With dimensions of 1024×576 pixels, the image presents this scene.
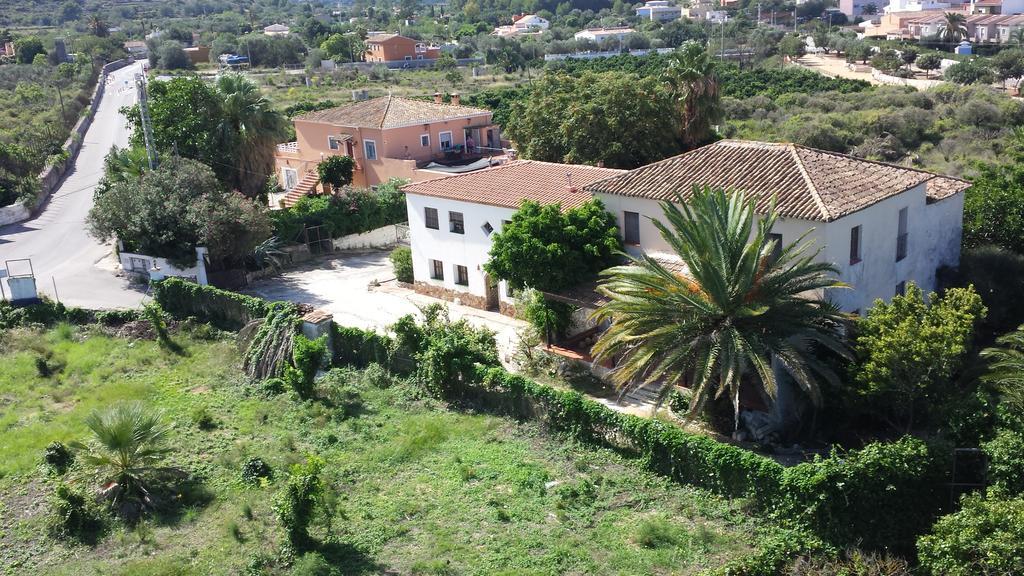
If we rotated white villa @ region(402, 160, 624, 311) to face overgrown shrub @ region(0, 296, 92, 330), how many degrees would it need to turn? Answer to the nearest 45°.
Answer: approximately 45° to its right

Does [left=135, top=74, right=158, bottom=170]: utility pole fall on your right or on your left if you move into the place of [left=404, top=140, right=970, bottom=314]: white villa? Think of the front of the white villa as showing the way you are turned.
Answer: on your right

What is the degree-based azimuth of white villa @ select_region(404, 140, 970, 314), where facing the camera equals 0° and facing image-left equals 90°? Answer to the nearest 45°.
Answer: approximately 45°

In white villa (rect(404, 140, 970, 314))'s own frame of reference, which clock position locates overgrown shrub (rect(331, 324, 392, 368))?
The overgrown shrub is roughly at 1 o'clock from the white villa.

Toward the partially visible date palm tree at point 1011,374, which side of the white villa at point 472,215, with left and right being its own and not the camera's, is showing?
left

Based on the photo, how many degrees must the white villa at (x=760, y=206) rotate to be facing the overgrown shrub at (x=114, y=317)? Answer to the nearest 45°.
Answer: approximately 45° to its right

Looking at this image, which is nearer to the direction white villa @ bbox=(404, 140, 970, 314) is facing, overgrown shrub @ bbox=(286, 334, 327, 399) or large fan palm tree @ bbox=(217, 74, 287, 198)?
the overgrown shrub

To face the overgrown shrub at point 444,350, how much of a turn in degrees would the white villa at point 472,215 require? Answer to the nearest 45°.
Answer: approximately 45° to its left

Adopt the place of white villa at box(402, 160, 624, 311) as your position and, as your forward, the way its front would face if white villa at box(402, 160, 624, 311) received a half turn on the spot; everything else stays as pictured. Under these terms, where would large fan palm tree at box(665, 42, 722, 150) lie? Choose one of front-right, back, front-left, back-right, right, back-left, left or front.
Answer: front

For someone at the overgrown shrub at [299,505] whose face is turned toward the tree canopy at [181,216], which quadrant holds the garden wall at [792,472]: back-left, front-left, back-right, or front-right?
back-right

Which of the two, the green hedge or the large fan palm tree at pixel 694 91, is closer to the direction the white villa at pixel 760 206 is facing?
the green hedge

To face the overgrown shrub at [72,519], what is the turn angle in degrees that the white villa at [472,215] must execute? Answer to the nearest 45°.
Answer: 0° — it already faces it

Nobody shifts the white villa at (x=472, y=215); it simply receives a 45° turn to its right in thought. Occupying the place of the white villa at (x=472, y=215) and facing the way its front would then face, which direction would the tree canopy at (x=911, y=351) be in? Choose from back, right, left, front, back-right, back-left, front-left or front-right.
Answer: back-left
